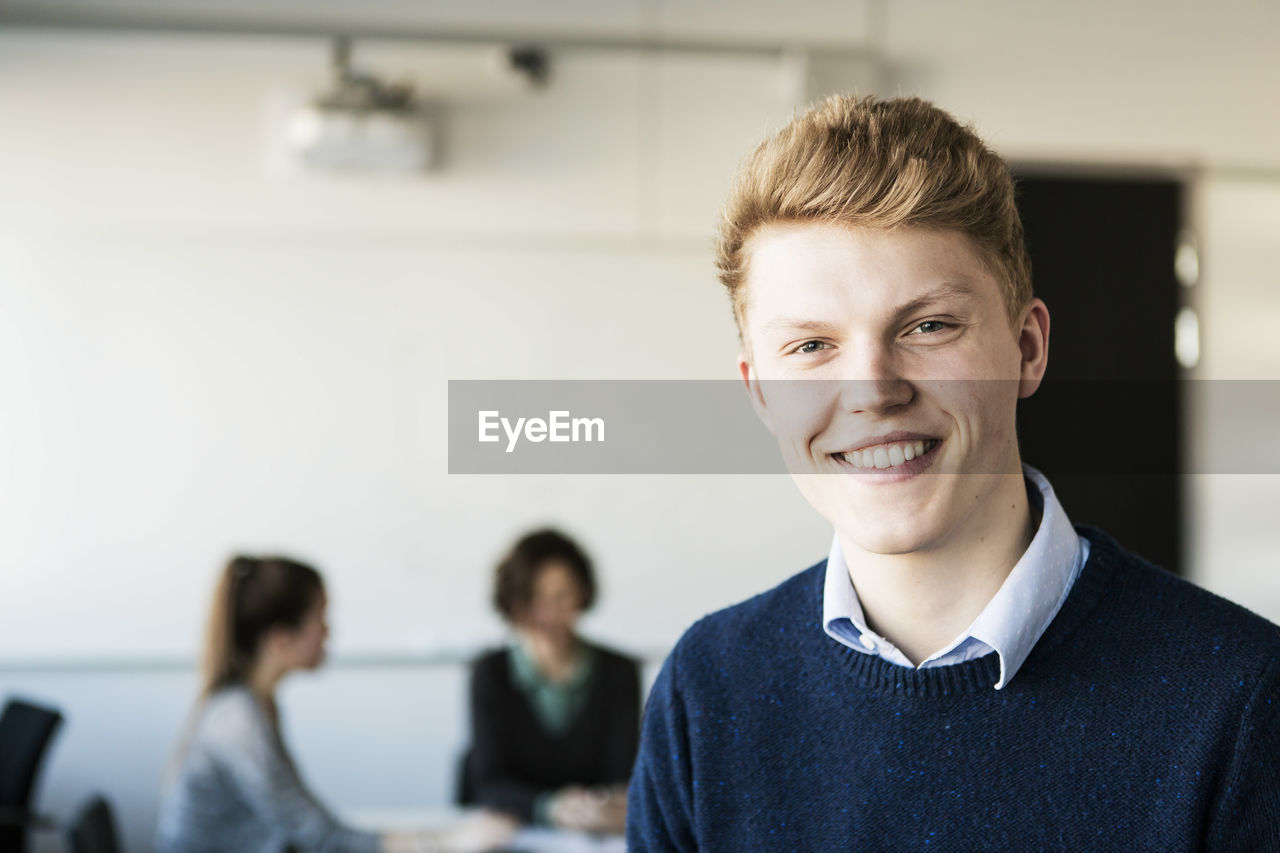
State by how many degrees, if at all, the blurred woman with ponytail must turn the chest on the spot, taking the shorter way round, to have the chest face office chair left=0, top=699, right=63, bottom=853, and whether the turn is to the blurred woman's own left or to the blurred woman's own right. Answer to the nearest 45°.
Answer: approximately 135° to the blurred woman's own left

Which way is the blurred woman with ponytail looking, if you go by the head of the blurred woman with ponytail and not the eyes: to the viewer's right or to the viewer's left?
to the viewer's right

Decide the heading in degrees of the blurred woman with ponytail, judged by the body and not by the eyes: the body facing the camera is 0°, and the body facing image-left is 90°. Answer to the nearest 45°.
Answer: approximately 270°

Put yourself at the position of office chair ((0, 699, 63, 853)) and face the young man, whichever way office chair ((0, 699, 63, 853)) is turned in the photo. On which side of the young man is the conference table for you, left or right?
left
